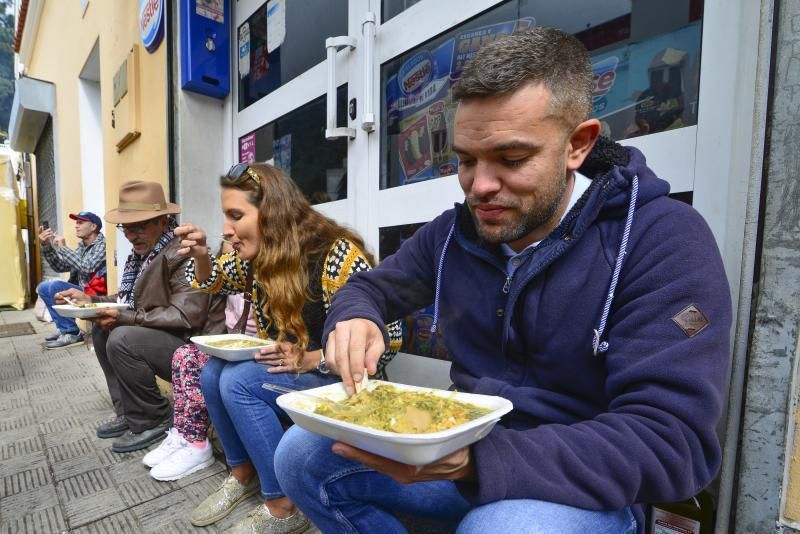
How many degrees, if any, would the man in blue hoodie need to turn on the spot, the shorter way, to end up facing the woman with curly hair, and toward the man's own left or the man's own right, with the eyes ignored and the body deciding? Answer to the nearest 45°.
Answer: approximately 90° to the man's own right

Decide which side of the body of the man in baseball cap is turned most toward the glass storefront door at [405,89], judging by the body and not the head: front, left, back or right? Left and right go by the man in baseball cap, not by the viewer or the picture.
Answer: left

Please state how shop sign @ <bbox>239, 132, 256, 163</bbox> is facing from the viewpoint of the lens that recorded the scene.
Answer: facing the viewer and to the left of the viewer

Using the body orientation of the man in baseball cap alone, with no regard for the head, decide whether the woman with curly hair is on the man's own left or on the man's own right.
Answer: on the man's own left

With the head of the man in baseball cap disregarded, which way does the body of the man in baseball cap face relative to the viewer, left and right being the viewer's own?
facing to the left of the viewer

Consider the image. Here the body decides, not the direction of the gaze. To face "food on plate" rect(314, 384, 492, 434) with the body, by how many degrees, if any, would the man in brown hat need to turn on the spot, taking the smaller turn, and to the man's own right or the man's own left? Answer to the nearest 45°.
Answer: approximately 45° to the man's own left

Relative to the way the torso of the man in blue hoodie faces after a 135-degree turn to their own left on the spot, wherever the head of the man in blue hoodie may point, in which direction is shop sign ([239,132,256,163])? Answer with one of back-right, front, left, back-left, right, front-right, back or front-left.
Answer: back-left

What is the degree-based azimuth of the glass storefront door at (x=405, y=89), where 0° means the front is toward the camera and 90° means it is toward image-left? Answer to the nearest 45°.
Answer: approximately 45°

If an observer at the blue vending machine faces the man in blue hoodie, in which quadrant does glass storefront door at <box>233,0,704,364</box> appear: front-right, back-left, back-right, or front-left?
front-left

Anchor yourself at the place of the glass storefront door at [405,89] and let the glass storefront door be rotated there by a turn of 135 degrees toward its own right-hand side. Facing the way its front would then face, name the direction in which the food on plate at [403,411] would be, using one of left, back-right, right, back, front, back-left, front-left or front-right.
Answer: back

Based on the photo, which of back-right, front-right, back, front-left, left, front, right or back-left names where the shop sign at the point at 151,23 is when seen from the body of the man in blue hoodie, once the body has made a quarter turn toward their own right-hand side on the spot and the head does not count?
front

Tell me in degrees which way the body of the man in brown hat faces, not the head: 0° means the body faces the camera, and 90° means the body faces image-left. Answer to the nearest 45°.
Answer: approximately 45°
